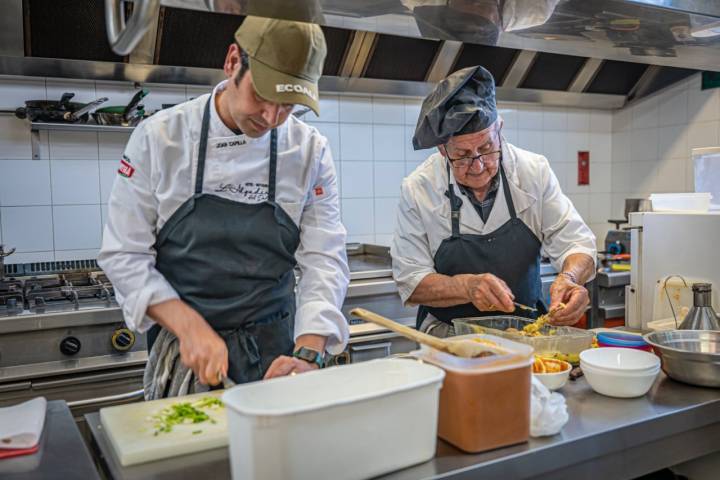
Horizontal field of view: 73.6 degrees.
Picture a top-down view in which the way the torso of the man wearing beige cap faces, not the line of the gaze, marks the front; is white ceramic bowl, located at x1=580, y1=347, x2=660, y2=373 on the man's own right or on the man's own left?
on the man's own left

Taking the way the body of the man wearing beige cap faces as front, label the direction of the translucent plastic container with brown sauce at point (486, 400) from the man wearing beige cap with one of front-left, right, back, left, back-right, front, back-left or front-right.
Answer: front-left

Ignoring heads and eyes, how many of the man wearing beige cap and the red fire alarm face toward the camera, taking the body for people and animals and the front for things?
2

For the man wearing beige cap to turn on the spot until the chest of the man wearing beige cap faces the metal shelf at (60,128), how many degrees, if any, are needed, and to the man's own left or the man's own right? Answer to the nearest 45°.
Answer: approximately 135° to the man's own right

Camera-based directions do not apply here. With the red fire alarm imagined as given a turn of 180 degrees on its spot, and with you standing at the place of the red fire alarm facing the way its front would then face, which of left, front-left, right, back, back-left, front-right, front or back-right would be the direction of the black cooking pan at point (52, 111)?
back-left

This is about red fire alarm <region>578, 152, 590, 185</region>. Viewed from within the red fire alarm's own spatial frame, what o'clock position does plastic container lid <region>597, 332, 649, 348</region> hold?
The plastic container lid is roughly at 12 o'clock from the red fire alarm.

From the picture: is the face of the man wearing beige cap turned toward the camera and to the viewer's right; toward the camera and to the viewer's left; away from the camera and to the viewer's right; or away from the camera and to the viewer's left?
toward the camera and to the viewer's right

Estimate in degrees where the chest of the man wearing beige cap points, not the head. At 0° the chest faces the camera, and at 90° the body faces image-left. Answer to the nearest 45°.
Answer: approximately 0°

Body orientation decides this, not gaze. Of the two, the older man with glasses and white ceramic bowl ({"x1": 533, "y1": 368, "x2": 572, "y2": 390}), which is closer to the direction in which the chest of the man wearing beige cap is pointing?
the white ceramic bowl

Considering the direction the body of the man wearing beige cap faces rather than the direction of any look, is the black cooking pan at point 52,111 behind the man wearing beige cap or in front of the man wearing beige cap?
behind

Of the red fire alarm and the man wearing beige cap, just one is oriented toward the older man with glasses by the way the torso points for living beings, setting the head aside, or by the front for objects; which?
the red fire alarm

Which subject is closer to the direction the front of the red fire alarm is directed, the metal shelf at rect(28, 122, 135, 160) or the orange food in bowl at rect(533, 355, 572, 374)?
the orange food in bowl

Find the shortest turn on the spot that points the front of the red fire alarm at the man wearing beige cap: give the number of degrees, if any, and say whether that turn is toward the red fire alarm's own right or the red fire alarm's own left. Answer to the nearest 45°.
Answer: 0° — it already faces them

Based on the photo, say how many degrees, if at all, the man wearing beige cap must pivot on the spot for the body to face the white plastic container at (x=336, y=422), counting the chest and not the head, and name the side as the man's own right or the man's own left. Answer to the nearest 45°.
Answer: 0° — they already face it
